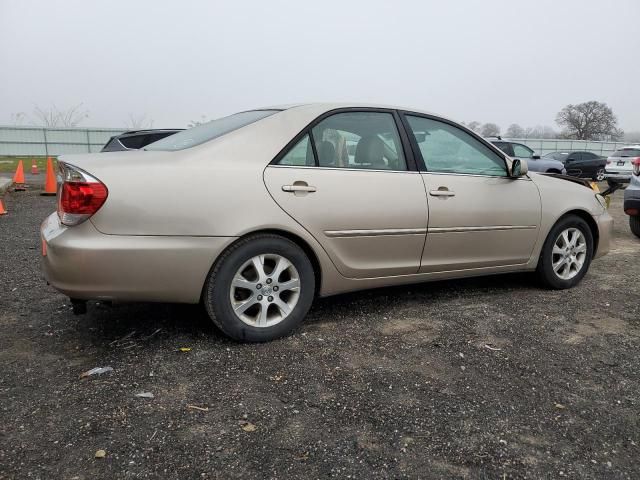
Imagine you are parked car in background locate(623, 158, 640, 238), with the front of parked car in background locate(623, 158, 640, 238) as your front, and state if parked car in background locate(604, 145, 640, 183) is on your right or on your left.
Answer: on your left

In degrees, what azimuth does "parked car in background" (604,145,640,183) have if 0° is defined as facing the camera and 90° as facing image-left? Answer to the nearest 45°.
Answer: approximately 225°

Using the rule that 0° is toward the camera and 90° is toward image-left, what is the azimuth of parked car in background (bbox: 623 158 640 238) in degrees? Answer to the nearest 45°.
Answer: approximately 225°

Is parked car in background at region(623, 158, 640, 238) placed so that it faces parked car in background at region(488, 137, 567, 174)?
no

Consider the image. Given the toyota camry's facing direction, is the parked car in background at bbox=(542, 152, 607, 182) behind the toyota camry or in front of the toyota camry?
in front

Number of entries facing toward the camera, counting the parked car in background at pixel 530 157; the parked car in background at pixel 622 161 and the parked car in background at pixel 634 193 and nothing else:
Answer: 0

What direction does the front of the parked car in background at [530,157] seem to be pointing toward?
to the viewer's right

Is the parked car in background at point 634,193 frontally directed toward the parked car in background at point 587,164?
no

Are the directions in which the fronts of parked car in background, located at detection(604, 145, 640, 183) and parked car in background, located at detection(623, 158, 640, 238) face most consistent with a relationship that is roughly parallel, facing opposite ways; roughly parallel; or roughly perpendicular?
roughly parallel

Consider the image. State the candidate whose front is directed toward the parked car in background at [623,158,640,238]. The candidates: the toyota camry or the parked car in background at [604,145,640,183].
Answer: the toyota camry

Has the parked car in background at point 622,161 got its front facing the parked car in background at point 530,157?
no

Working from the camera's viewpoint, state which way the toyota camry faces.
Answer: facing away from the viewer and to the right of the viewer

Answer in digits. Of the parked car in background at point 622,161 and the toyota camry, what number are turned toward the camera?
0

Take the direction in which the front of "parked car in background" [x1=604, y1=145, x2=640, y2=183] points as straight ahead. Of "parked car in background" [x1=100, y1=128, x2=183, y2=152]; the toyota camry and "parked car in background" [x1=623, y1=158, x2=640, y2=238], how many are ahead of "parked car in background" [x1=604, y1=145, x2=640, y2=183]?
0

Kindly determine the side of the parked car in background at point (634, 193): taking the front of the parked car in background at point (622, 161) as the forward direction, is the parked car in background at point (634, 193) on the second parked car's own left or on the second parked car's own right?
on the second parked car's own right
